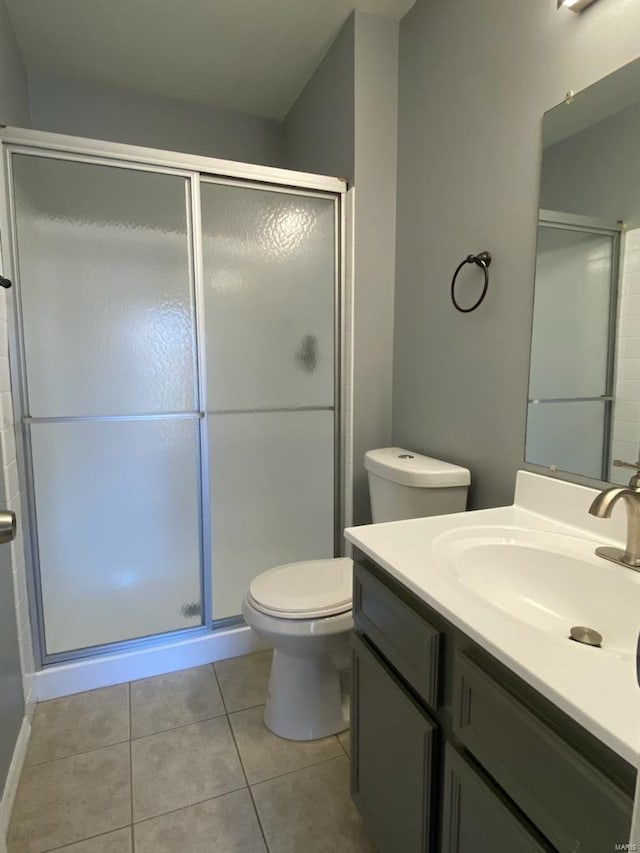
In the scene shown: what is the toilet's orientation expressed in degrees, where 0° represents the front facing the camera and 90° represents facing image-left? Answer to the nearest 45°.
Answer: approximately 45°

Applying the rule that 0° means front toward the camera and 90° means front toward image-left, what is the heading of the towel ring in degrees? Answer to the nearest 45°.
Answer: approximately 45°

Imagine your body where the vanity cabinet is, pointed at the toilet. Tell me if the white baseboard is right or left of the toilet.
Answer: left

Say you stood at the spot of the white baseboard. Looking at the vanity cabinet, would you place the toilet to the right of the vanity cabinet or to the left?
left

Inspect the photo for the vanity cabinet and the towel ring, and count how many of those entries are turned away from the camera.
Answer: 0

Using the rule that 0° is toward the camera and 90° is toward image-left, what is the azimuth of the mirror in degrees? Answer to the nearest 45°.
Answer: approximately 45°

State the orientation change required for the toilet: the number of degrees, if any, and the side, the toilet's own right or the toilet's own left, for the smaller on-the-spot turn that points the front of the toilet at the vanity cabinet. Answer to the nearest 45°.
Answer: approximately 45° to the toilet's own left

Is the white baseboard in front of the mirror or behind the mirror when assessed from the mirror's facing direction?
in front

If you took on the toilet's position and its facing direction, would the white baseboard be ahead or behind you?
ahead
